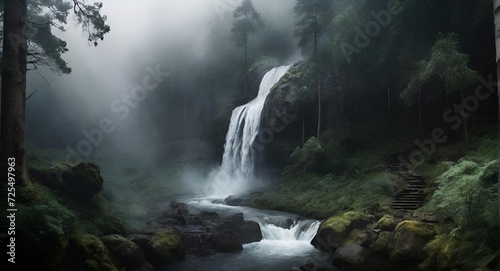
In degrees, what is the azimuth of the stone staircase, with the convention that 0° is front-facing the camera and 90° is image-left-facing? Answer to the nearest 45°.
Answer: approximately 0°

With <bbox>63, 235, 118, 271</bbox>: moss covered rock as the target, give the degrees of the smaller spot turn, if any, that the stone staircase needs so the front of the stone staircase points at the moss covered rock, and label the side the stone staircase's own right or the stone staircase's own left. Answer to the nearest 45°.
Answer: approximately 45° to the stone staircase's own right

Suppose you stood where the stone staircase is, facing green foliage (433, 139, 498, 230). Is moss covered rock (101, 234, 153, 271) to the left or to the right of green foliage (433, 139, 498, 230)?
right

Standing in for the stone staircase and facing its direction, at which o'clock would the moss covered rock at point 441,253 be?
The moss covered rock is roughly at 12 o'clock from the stone staircase.

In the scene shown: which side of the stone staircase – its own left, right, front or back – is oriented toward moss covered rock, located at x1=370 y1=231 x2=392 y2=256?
front

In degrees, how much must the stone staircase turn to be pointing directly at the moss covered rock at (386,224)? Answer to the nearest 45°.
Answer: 0° — it already faces it

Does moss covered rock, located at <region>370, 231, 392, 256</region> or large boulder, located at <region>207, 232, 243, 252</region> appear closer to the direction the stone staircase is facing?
the moss covered rock

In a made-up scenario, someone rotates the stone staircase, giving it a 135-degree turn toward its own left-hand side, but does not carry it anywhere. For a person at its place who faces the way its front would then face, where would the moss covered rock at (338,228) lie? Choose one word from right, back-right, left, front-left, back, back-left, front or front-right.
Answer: back

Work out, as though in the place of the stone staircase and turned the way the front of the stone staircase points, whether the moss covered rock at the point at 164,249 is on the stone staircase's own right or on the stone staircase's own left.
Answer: on the stone staircase's own right
